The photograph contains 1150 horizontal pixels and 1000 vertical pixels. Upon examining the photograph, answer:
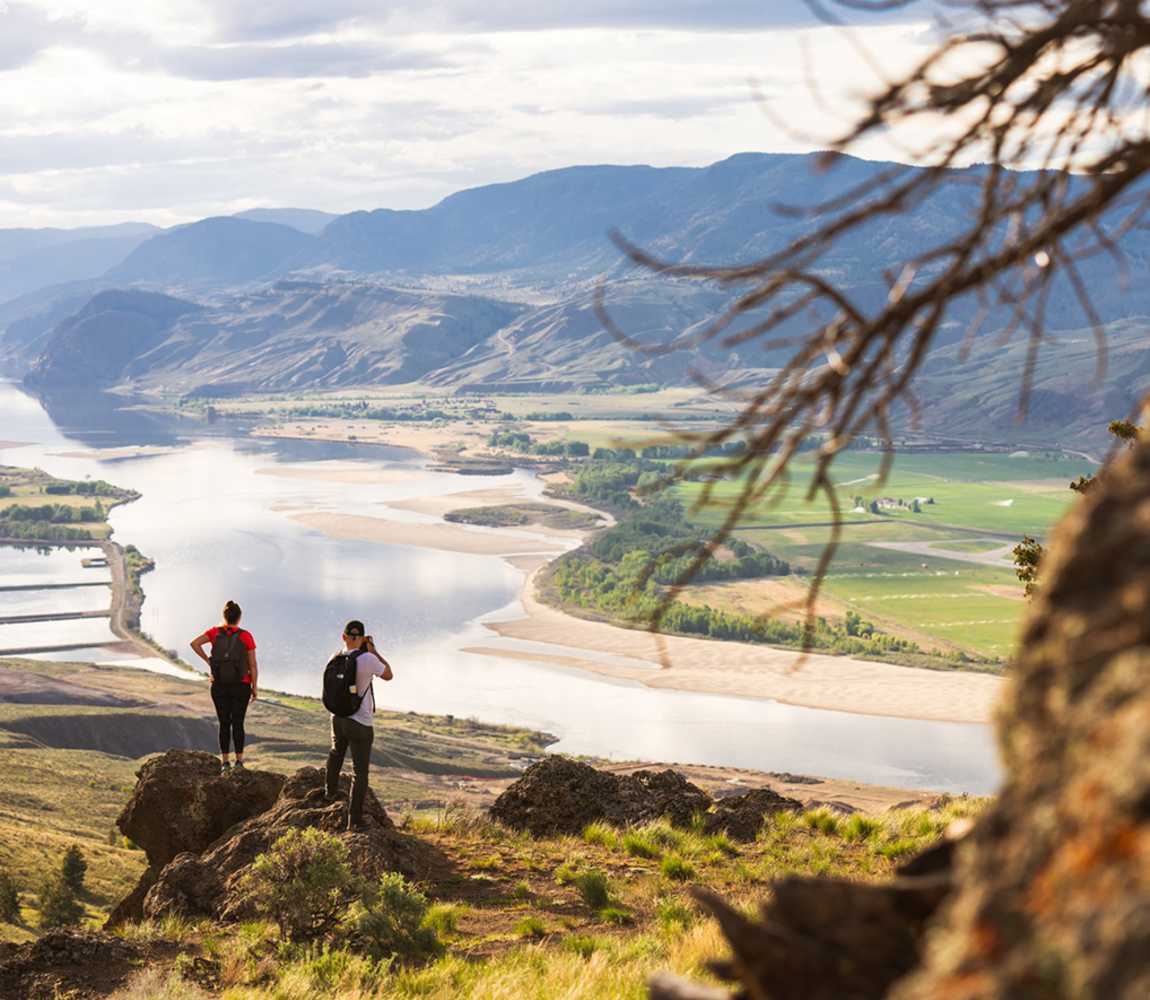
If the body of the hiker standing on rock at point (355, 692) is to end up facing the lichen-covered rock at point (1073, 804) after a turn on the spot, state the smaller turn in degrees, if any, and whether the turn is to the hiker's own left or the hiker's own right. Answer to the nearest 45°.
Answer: approximately 135° to the hiker's own right

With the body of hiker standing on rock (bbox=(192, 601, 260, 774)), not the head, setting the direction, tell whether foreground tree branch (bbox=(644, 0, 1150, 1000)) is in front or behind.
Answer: behind

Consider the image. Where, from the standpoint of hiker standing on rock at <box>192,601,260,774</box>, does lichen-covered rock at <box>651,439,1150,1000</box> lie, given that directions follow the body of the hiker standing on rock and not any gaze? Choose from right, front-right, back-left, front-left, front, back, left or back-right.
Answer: back

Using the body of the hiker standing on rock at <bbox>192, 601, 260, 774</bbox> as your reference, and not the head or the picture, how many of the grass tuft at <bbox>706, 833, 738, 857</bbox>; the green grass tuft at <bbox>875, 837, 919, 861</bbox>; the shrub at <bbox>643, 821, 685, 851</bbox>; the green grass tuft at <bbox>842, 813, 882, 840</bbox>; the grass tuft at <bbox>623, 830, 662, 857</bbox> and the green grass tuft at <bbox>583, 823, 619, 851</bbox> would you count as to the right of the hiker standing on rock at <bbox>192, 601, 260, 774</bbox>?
6

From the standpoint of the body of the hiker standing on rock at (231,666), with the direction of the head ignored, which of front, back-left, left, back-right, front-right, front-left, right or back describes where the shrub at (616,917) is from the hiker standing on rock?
back-right

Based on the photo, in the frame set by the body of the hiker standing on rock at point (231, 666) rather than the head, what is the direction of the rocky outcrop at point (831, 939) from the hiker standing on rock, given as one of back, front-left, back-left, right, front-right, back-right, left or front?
back

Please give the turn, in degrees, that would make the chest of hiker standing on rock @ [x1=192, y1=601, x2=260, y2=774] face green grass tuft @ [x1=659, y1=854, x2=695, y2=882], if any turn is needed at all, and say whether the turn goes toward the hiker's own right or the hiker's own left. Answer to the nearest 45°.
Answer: approximately 90° to the hiker's own right

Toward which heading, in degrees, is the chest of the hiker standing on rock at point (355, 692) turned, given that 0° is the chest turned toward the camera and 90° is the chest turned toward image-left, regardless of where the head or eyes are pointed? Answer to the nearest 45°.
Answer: approximately 225°

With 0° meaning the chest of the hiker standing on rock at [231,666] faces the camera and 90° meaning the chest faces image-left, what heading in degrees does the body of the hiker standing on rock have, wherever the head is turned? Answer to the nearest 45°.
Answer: approximately 180°
